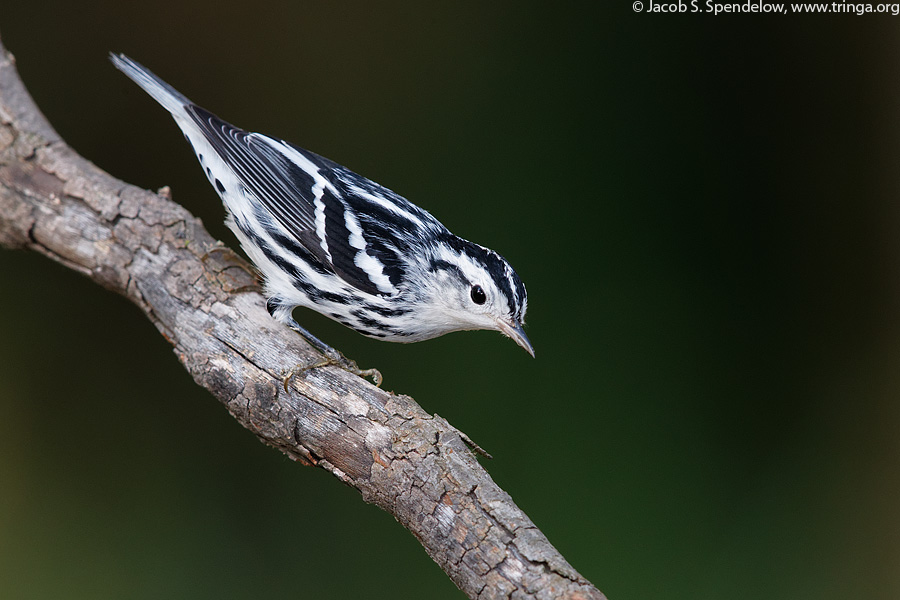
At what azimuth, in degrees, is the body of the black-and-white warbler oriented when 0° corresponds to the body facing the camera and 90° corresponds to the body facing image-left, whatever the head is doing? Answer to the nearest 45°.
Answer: approximately 270°
